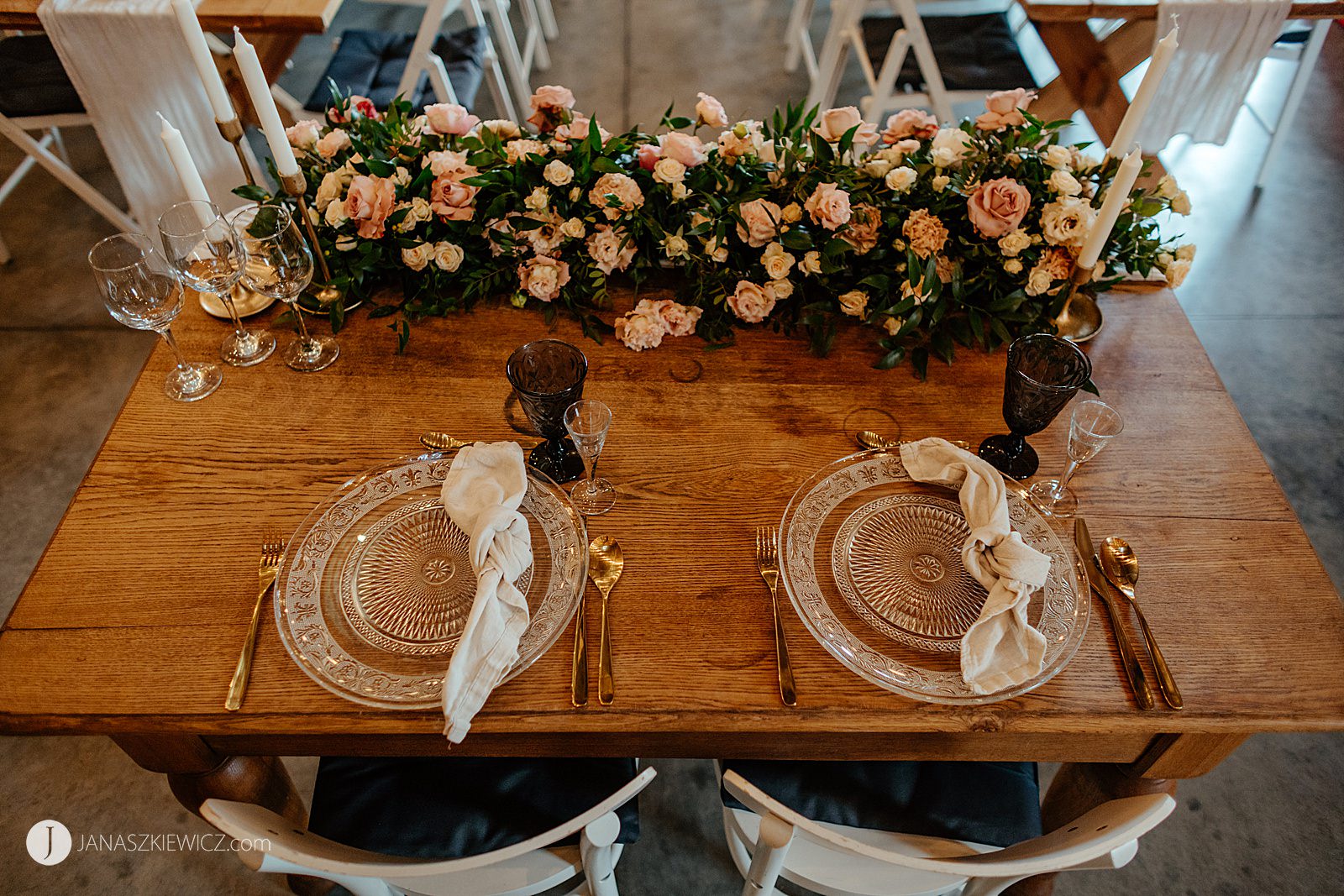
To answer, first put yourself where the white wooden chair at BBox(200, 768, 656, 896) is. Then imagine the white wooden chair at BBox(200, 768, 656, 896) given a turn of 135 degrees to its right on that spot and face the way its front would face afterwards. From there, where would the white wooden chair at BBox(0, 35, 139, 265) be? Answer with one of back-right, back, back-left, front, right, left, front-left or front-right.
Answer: back-left

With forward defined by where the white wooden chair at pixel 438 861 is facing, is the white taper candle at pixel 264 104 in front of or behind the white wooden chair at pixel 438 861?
in front

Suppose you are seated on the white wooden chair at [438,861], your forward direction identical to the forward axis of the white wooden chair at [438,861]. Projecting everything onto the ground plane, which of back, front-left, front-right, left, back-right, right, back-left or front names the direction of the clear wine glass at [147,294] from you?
front

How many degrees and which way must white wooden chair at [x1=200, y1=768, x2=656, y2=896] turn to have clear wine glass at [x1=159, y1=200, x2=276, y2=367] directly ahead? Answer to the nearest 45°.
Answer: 0° — it already faces it

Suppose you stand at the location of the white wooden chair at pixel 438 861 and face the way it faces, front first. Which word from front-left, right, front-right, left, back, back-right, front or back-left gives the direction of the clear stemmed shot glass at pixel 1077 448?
right

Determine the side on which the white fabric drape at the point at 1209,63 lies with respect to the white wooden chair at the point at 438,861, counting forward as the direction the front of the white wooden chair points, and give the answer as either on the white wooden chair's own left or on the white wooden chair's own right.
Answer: on the white wooden chair's own right

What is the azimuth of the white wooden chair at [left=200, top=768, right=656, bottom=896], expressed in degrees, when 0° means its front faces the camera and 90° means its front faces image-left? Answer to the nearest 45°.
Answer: approximately 180°

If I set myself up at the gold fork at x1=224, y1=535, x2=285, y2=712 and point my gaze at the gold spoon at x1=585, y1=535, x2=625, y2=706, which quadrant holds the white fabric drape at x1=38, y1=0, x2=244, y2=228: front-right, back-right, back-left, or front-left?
back-left

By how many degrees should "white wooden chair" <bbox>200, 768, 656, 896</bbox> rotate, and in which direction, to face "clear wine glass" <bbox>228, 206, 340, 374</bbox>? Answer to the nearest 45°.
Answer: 0° — it already faces it
